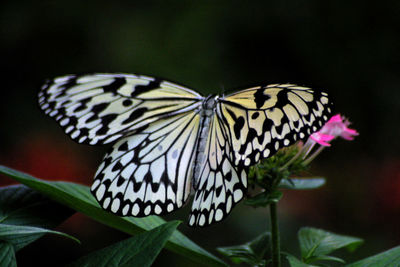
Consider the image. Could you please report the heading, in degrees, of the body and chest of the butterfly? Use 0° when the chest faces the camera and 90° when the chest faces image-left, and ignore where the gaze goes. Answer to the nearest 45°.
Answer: approximately 180°
